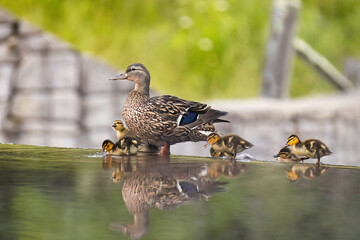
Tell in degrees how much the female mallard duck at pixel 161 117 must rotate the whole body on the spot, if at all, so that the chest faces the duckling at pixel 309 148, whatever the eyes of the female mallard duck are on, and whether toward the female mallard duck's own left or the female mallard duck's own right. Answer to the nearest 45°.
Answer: approximately 180°

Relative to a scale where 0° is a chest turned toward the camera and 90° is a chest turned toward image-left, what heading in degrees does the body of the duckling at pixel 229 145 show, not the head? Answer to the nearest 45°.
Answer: approximately 90°

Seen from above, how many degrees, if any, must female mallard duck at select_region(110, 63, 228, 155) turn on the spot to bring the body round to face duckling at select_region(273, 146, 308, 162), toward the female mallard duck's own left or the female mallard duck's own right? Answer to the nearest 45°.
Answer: approximately 180°

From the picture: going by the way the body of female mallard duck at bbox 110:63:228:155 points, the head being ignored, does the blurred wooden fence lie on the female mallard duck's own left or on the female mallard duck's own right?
on the female mallard duck's own right

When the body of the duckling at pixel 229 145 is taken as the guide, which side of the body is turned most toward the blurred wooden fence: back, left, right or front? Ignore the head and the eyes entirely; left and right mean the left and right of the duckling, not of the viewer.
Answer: right

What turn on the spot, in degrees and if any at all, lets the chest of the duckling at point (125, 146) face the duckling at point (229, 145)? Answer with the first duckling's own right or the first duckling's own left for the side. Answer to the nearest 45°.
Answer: approximately 180°

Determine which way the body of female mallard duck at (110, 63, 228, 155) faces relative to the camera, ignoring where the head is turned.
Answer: to the viewer's left

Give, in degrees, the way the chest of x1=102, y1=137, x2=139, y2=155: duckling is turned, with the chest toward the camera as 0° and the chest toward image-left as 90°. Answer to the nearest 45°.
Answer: approximately 90°

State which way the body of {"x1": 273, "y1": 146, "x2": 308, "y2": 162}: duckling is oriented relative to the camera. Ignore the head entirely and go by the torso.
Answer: to the viewer's left

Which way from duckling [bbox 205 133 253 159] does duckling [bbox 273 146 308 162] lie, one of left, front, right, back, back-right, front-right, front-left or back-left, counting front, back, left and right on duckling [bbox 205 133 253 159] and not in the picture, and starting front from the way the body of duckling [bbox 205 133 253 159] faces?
back

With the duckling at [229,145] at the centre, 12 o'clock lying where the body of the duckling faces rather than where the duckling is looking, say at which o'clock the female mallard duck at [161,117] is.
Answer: The female mallard duck is roughly at 11 o'clock from the duckling.

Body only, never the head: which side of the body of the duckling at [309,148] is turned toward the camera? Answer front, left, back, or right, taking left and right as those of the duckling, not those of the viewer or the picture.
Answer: left
